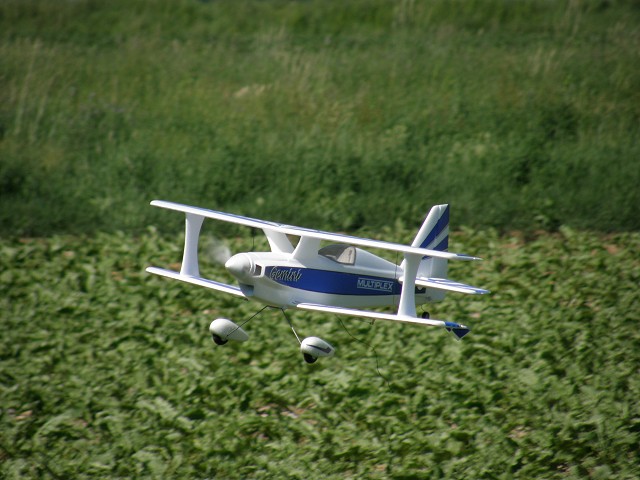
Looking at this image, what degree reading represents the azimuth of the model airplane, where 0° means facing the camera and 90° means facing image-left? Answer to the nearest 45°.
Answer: approximately 45°
